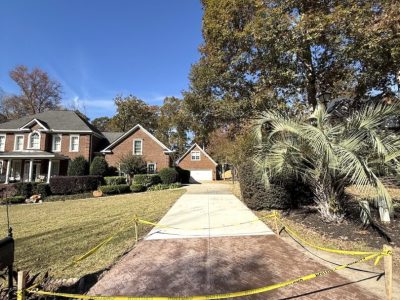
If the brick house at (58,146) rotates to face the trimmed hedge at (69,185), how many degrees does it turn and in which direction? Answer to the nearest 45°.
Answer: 0° — it already faces it

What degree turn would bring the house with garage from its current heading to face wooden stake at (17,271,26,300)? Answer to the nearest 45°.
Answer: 0° — it already faces it

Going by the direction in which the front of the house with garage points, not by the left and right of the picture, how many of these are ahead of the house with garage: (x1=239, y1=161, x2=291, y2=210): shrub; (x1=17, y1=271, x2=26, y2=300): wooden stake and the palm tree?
3

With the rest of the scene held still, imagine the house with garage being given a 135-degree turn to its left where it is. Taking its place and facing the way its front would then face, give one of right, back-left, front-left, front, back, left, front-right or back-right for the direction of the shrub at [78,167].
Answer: back

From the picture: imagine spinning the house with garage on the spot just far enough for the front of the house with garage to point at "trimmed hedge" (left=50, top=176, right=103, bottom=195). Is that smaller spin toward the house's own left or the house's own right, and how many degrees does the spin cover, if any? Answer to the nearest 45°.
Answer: approximately 45° to the house's own right

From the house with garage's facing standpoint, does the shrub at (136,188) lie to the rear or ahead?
ahead

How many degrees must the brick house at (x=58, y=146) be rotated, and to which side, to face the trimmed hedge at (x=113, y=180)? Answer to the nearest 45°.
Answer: approximately 45° to its left

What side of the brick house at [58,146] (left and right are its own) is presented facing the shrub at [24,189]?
front

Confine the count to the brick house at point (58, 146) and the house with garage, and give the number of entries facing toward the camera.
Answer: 2

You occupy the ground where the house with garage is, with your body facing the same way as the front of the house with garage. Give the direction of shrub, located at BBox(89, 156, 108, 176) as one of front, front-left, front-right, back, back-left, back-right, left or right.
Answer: front-right

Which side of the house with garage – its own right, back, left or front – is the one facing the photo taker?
front

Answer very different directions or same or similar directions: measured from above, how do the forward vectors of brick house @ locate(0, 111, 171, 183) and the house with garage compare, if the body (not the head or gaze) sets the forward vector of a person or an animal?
same or similar directions

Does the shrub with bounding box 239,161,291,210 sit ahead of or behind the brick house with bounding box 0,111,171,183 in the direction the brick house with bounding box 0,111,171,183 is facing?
ahead

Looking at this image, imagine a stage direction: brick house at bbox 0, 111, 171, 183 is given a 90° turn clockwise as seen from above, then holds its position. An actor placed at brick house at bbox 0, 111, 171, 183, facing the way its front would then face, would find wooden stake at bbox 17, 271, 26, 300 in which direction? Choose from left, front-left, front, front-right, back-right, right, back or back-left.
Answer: left

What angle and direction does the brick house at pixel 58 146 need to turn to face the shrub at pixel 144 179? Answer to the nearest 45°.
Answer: approximately 45° to its left
